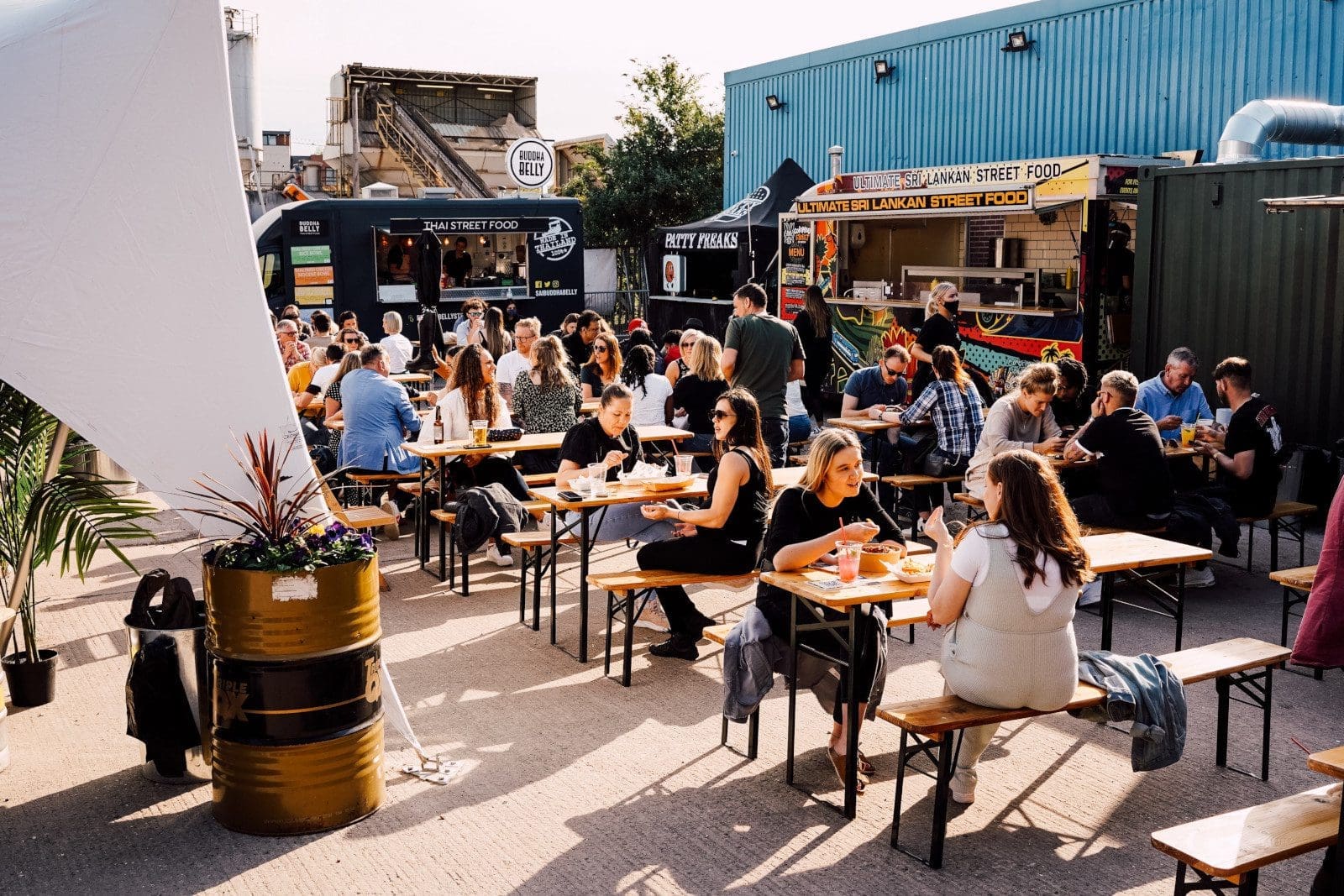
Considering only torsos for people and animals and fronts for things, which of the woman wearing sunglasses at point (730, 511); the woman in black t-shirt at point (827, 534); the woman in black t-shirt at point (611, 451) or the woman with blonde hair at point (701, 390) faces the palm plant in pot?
the woman wearing sunglasses

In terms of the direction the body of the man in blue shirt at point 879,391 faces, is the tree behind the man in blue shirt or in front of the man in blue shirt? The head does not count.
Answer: behind

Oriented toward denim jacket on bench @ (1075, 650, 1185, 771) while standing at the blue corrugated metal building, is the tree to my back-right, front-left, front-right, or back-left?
back-right

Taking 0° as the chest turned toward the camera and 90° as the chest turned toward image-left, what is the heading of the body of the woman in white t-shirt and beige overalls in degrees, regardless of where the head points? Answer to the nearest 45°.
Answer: approximately 135°

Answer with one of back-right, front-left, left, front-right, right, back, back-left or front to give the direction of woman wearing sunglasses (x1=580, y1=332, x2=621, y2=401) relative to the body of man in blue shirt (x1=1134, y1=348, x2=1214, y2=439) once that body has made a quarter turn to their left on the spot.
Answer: back

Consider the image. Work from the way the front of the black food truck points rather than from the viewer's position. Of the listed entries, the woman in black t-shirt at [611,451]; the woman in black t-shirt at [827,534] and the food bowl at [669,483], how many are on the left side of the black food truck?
3

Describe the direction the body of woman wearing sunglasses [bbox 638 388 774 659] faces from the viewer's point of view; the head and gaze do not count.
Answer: to the viewer's left

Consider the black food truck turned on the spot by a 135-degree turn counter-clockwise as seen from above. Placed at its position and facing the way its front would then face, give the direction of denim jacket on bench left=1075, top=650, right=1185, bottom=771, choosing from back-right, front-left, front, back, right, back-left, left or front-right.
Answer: front-right

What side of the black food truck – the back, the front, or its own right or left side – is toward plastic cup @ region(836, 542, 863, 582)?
left

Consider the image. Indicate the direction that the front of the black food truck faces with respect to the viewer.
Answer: facing to the left of the viewer

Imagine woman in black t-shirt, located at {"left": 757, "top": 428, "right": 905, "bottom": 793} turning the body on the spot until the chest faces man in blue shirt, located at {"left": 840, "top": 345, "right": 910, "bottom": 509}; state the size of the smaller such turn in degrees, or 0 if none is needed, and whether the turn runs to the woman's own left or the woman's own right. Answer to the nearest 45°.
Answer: approximately 135° to the woman's own left

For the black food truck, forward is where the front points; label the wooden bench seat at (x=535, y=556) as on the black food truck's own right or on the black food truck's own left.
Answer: on the black food truck's own left

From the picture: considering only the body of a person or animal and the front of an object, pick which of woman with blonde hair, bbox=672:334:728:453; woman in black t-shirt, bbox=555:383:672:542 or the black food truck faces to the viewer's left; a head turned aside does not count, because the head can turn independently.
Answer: the black food truck
